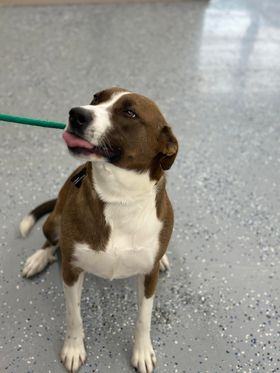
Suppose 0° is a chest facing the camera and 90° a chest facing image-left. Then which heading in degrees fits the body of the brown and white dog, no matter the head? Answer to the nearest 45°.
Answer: approximately 0°
